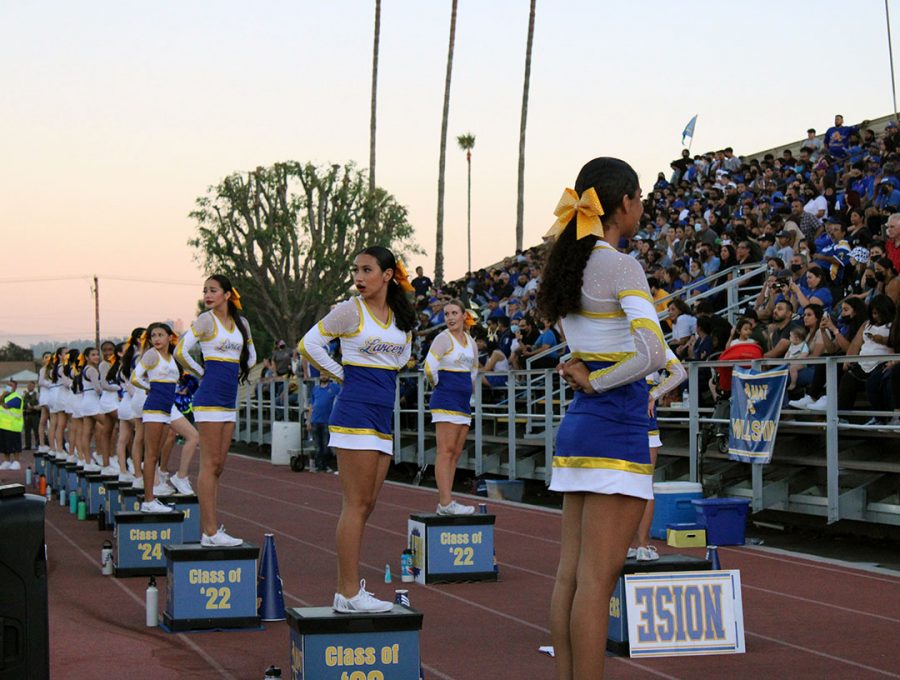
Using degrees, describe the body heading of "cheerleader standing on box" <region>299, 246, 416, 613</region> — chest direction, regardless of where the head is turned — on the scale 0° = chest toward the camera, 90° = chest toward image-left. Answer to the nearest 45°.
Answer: approximately 315°

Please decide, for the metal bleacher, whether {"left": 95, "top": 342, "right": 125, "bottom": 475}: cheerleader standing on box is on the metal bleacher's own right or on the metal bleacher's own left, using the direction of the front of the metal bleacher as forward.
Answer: on the metal bleacher's own right

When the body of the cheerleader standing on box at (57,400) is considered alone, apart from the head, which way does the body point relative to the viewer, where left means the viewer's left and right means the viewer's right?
facing to the right of the viewer

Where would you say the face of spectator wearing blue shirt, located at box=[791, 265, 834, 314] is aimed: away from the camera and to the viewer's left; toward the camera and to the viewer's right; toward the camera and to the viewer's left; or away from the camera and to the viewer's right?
toward the camera and to the viewer's left

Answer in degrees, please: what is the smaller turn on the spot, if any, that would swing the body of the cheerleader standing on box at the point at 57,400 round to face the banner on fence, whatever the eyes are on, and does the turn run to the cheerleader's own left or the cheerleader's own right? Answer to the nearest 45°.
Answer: approximately 45° to the cheerleader's own right

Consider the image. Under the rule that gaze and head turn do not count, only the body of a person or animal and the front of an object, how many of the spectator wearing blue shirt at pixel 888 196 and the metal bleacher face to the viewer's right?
0

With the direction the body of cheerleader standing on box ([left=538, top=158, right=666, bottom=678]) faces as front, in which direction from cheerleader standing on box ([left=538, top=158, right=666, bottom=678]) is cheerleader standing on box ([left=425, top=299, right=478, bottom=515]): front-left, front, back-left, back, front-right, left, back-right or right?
front-left

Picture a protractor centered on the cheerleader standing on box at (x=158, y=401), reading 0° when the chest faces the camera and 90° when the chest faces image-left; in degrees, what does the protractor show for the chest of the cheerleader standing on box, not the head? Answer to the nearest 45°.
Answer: approximately 315°

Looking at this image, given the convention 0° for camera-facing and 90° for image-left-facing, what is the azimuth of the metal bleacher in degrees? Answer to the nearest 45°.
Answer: approximately 45°

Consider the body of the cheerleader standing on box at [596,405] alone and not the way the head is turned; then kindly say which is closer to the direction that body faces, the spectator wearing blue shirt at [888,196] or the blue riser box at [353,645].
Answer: the spectator wearing blue shirt

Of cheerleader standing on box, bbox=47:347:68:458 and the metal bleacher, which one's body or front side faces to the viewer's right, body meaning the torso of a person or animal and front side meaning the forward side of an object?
the cheerleader standing on box
